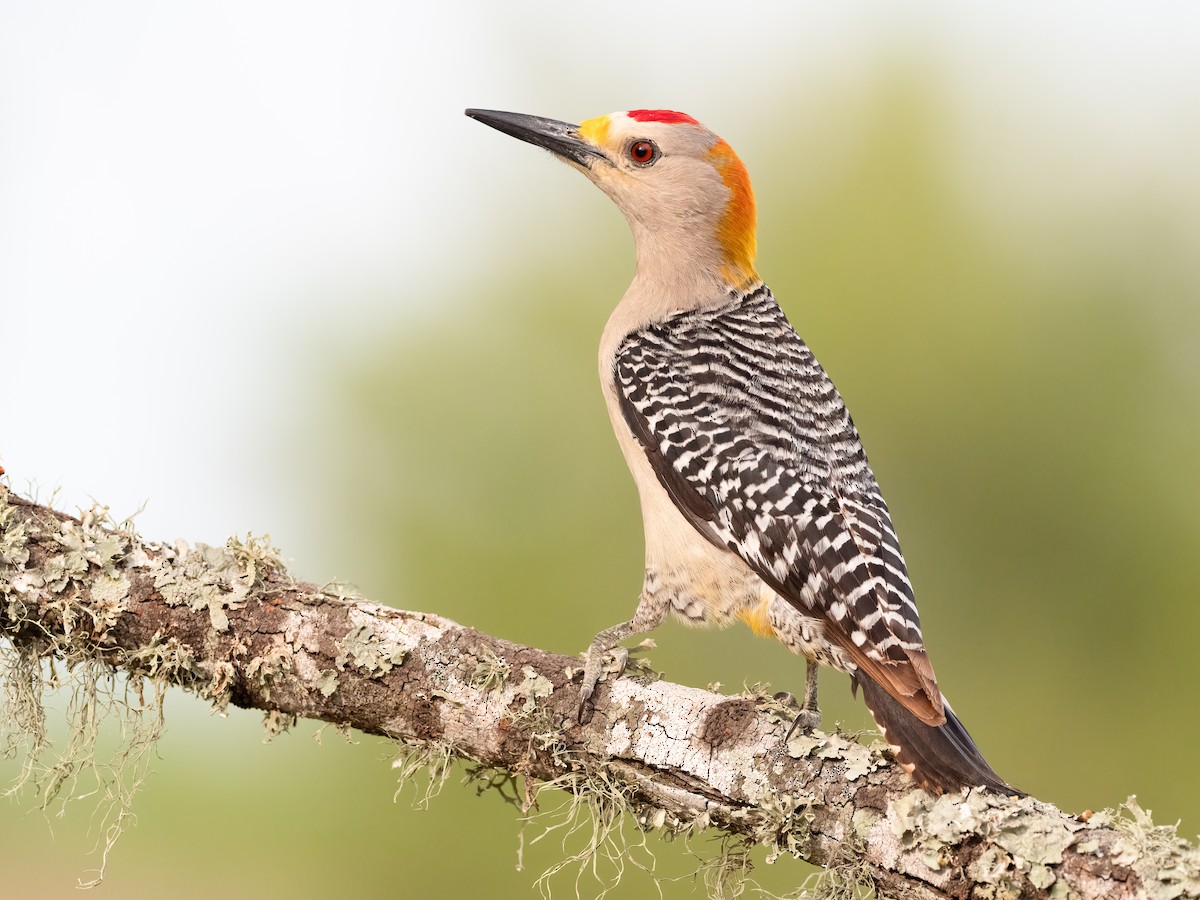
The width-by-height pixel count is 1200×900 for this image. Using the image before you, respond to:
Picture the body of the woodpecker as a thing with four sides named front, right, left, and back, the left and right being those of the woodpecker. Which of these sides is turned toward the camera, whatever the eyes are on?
left
